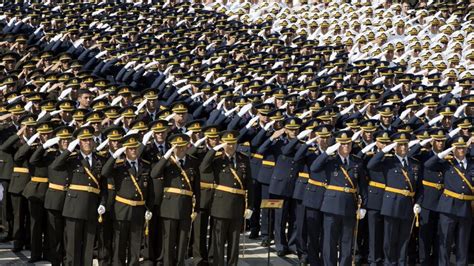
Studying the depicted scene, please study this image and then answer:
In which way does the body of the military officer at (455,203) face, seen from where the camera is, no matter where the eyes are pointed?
toward the camera

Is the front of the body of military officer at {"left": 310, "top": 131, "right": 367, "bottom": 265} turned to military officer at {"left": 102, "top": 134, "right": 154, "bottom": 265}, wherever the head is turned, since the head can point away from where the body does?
no

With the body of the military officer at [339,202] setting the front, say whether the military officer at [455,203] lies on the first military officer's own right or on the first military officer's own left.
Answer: on the first military officer's own left

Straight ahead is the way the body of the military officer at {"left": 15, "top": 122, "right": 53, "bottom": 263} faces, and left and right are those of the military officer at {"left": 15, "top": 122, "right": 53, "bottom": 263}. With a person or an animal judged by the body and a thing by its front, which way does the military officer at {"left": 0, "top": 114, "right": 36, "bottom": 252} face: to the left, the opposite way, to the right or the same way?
the same way

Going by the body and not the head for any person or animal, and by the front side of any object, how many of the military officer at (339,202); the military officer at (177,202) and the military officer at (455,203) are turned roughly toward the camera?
3

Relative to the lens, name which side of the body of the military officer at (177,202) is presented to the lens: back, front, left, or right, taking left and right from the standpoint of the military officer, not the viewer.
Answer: front

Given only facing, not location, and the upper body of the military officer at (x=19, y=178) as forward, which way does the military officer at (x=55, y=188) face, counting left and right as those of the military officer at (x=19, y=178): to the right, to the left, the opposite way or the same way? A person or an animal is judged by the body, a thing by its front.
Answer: the same way

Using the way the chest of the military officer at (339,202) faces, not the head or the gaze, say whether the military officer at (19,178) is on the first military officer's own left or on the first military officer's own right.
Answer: on the first military officer's own right

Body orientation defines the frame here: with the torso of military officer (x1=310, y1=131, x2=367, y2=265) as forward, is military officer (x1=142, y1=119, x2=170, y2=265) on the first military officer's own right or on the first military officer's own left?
on the first military officer's own right

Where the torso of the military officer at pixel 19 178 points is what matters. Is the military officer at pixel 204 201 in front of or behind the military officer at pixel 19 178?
in front

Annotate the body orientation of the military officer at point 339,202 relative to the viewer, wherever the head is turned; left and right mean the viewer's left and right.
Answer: facing the viewer

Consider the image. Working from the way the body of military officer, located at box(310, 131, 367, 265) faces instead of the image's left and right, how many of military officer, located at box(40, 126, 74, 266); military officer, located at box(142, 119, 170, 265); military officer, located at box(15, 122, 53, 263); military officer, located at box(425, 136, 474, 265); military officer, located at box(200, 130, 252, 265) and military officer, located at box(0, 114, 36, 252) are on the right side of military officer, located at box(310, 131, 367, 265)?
5

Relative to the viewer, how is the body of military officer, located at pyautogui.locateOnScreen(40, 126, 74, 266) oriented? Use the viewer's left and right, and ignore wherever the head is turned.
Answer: facing the viewer and to the right of the viewer

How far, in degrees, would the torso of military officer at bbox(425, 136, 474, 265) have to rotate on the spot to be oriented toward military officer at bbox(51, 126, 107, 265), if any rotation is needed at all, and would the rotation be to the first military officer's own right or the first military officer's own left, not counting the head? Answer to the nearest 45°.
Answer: approximately 45° to the first military officer's own right
